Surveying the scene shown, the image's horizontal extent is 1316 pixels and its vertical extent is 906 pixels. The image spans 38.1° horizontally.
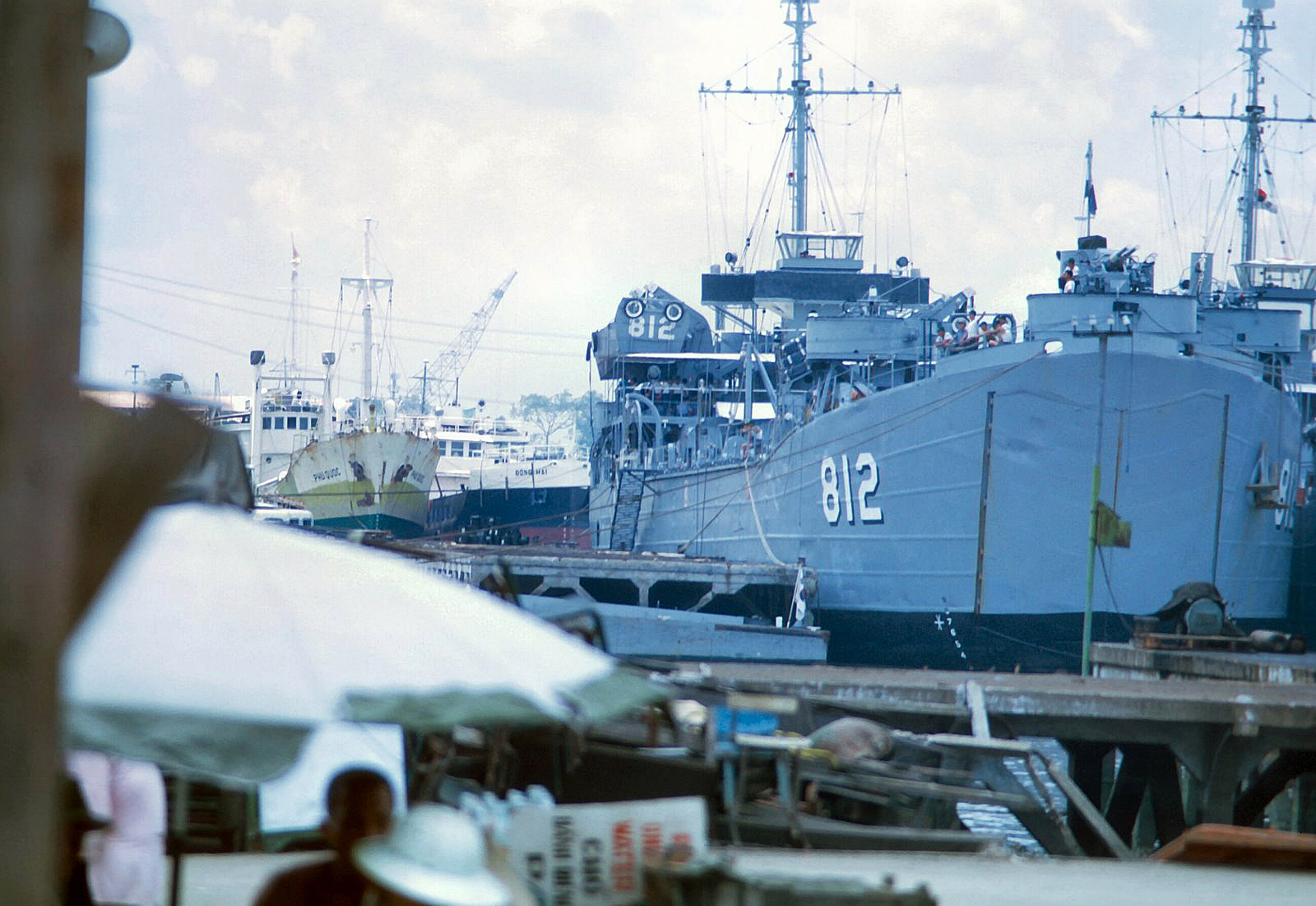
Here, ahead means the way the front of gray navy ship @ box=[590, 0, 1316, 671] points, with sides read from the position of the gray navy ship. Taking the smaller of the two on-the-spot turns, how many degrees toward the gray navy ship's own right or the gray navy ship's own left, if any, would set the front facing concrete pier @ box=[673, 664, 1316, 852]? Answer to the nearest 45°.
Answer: approximately 45° to the gray navy ship's own right

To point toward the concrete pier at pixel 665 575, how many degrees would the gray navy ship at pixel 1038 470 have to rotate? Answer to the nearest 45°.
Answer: approximately 135° to its right

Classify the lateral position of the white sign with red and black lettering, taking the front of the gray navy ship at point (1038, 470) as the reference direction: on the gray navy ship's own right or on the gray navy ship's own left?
on the gray navy ship's own right

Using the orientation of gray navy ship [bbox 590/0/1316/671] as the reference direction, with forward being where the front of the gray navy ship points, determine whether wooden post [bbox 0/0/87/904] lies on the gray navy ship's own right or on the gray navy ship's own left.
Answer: on the gray navy ship's own right
